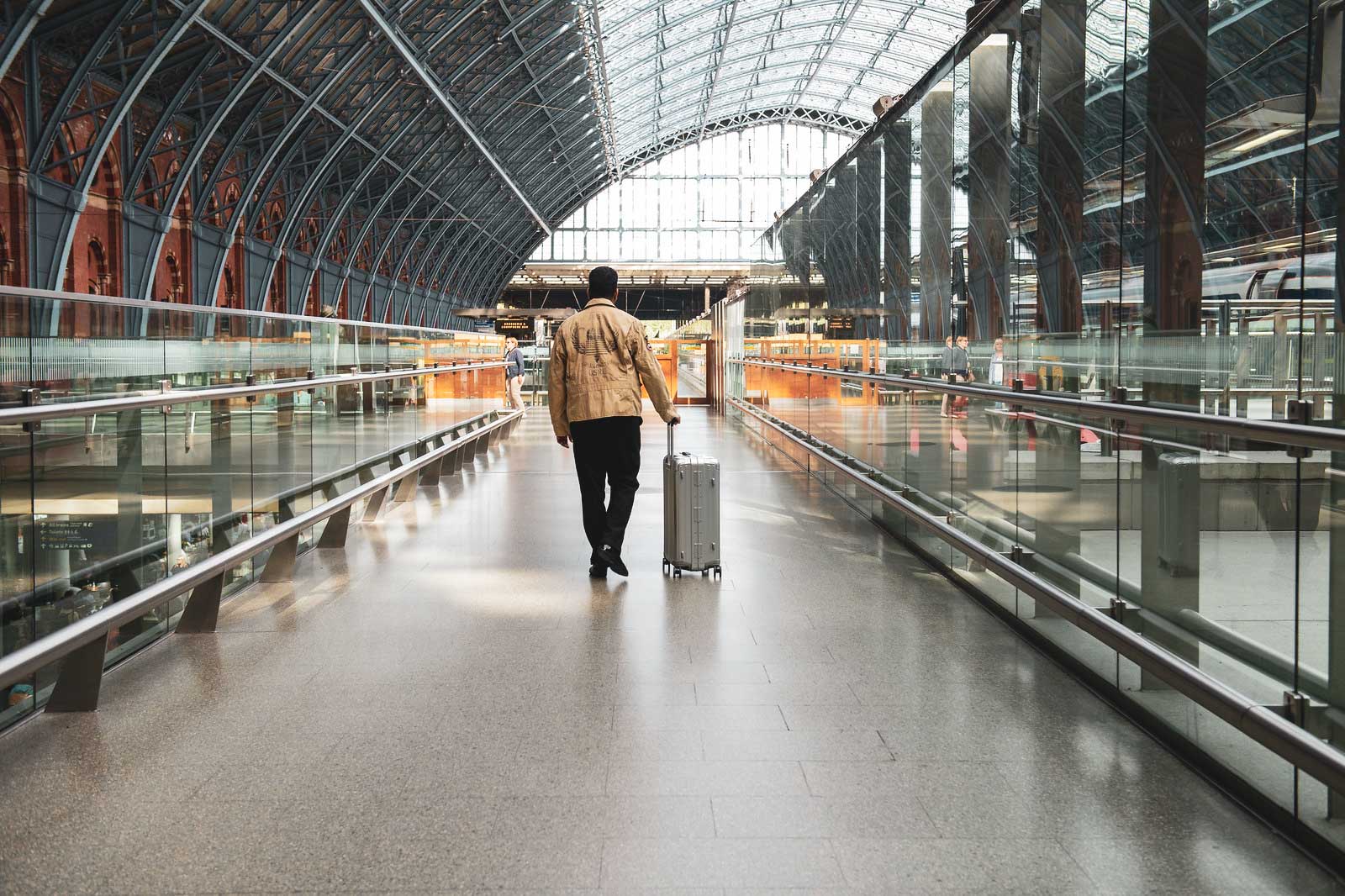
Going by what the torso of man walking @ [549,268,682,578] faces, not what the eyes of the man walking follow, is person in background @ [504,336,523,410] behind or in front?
in front

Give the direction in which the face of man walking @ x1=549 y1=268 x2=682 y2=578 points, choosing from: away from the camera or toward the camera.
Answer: away from the camera

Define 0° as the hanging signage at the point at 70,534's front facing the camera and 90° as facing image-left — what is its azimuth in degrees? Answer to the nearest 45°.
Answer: approximately 0°

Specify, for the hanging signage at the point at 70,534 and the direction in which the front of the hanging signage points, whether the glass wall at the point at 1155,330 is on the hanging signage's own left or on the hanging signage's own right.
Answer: on the hanging signage's own left

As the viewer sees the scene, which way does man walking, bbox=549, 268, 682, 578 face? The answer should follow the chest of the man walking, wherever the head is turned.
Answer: away from the camera

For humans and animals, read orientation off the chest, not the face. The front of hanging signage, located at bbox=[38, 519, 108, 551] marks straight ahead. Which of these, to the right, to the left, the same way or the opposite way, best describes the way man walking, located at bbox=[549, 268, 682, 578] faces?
the opposite way

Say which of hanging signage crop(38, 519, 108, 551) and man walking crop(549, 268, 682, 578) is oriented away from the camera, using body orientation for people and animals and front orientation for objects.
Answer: the man walking

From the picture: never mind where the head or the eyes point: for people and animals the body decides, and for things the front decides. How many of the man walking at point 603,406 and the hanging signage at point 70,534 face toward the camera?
1

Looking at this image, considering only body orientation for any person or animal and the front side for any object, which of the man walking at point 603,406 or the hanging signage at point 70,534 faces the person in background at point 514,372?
the man walking
